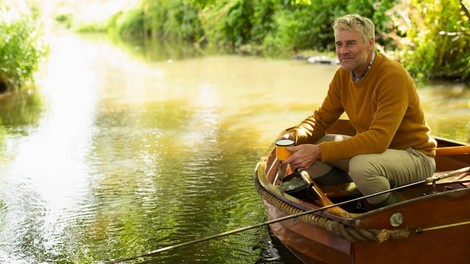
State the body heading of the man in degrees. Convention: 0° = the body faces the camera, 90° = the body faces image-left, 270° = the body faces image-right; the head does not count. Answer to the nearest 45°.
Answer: approximately 45°

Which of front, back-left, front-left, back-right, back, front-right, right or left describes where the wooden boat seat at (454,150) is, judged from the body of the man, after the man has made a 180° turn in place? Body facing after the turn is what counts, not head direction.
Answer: front
